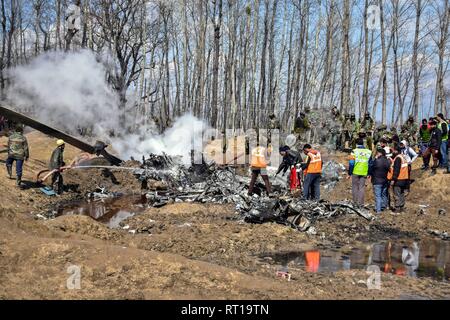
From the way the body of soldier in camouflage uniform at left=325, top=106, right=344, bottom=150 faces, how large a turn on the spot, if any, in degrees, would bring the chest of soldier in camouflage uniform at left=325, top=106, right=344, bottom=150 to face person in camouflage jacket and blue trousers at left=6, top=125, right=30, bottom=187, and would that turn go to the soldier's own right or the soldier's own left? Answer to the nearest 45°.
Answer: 0° — they already face them

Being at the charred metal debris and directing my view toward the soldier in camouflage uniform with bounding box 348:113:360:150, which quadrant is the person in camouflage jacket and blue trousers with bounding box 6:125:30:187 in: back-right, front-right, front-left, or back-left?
back-left

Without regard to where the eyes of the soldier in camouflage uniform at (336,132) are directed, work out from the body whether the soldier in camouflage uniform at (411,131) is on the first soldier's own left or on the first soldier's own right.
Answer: on the first soldier's own left

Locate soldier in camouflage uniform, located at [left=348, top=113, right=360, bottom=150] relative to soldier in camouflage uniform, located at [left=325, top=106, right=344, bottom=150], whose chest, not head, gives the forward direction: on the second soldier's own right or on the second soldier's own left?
on the second soldier's own left

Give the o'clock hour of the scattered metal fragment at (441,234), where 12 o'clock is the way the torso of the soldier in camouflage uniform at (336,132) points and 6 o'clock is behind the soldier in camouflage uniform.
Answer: The scattered metal fragment is roughly at 10 o'clock from the soldier in camouflage uniform.

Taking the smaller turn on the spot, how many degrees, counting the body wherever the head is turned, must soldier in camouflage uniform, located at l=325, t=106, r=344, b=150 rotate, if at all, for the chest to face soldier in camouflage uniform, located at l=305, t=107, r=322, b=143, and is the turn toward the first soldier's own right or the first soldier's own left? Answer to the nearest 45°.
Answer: approximately 90° to the first soldier's own right

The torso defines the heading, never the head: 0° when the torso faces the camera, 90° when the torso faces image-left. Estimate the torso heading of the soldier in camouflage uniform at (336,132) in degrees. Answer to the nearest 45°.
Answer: approximately 45°

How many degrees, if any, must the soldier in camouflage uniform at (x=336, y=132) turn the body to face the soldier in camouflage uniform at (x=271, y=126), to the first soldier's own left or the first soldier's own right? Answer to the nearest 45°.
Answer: approximately 45° to the first soldier's own right
